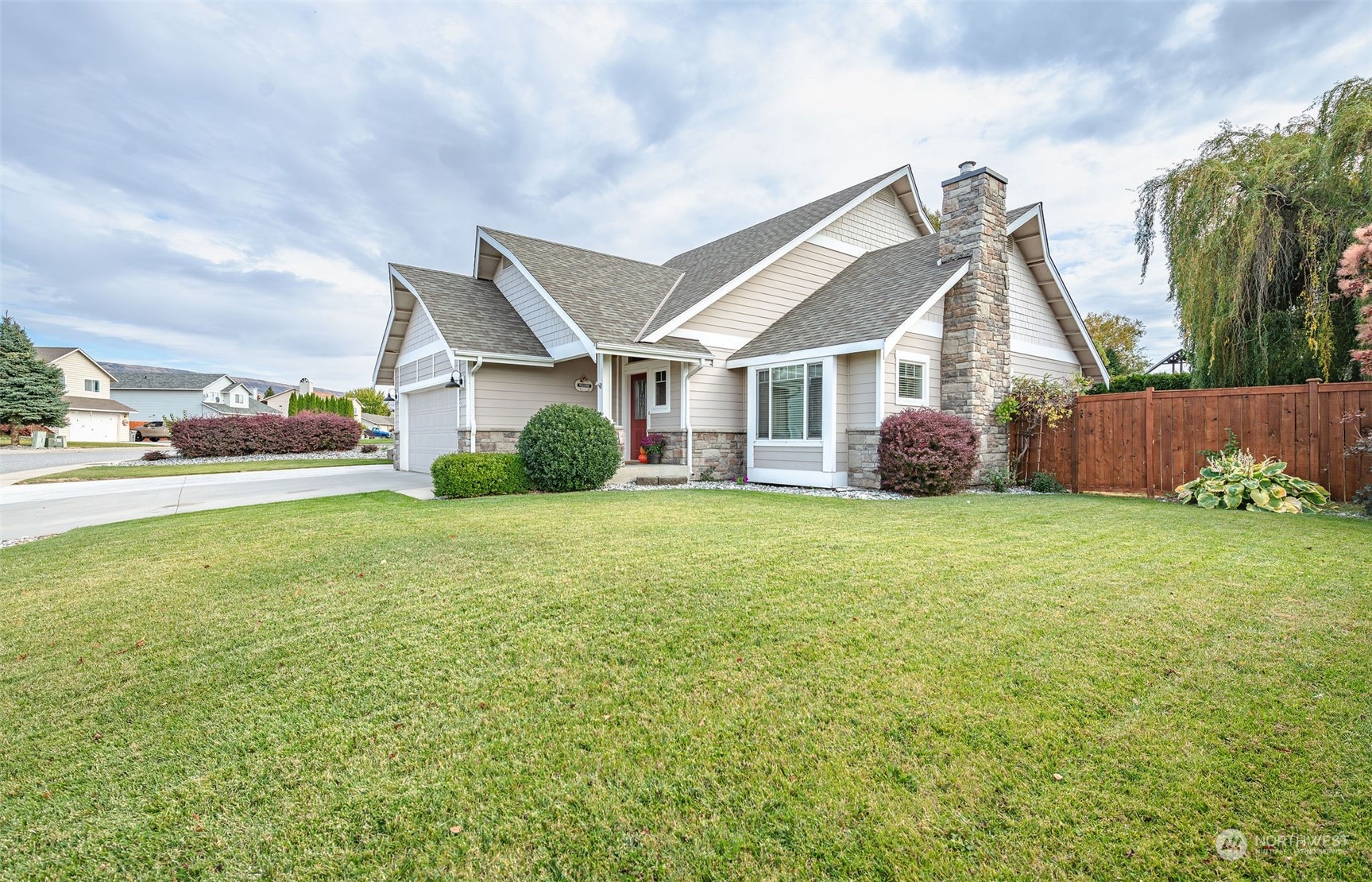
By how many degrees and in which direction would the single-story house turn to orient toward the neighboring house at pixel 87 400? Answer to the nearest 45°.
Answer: approximately 90° to its right

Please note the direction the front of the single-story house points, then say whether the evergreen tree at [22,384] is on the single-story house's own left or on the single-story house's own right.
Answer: on the single-story house's own right

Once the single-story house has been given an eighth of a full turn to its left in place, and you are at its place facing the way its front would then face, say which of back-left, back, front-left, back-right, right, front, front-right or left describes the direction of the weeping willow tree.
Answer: left

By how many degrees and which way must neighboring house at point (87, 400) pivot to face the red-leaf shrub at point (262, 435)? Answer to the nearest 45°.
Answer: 0° — it already faces it

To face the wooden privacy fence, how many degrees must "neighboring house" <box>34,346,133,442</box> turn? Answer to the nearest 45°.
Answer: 0° — it already faces it

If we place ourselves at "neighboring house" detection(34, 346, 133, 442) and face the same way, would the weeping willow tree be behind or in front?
in front

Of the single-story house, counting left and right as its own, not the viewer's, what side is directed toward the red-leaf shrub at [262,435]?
right

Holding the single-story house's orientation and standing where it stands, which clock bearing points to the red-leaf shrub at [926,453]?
The red-leaf shrub is roughly at 9 o'clock from the single-story house.

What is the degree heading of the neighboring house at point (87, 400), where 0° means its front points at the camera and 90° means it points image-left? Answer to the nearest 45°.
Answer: approximately 0°

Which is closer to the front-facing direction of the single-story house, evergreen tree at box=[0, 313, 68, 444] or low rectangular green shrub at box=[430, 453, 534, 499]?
the low rectangular green shrub
